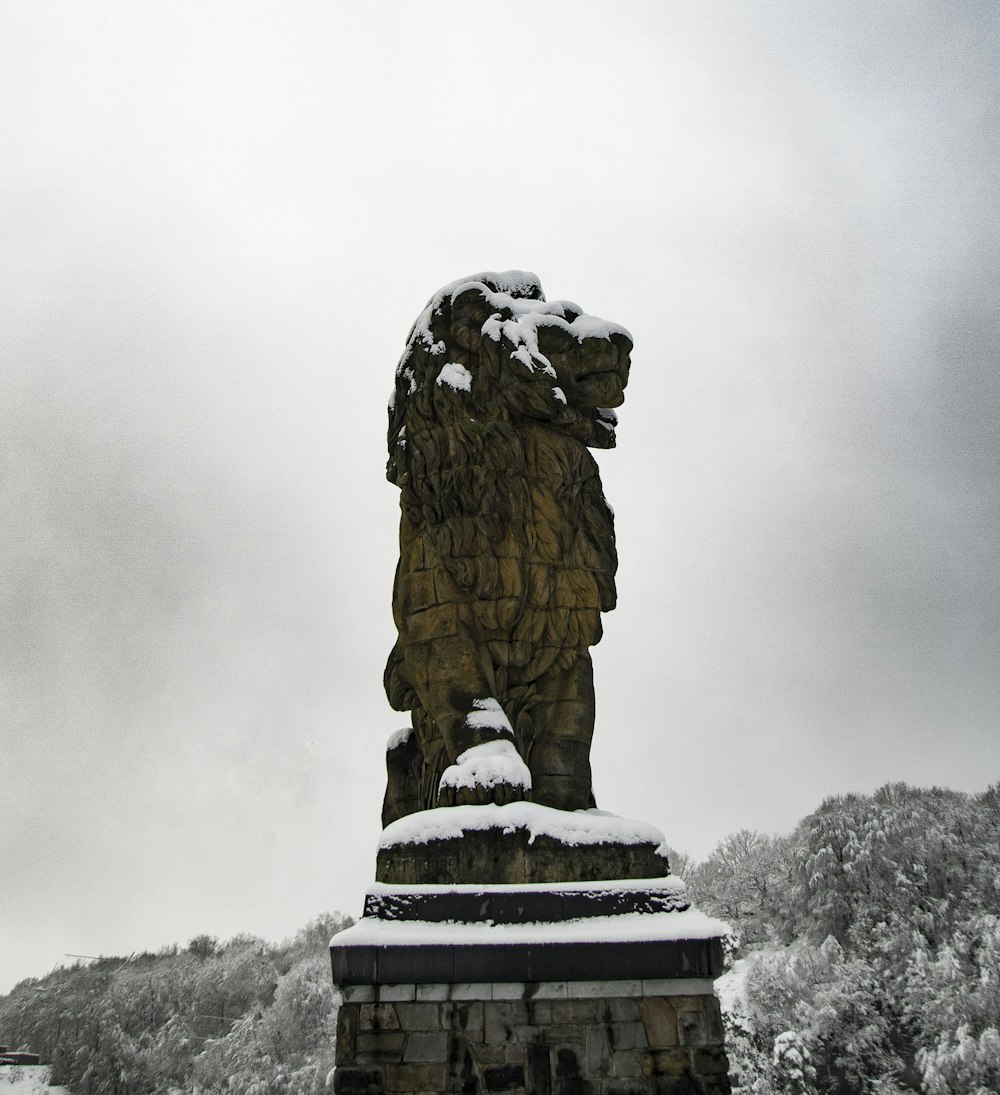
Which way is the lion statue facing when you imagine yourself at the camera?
facing the viewer and to the right of the viewer
